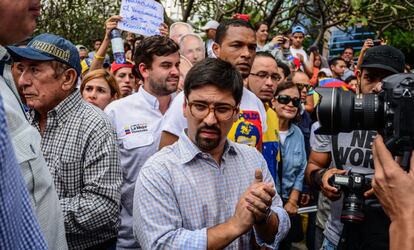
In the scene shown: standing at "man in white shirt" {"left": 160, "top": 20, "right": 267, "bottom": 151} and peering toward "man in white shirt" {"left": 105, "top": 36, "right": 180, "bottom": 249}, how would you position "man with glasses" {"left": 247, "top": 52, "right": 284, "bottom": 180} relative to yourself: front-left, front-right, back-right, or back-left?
back-right

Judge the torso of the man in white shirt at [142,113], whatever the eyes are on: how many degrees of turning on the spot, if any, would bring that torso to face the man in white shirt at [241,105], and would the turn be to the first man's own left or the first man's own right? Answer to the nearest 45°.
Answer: approximately 45° to the first man's own left

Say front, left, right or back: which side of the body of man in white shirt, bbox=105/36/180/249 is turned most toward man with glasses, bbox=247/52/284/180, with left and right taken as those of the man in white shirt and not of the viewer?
left

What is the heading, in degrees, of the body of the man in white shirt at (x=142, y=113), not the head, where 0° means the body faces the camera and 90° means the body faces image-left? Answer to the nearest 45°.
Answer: approximately 315°

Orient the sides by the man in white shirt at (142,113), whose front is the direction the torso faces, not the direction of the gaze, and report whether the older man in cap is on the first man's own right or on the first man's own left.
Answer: on the first man's own right
